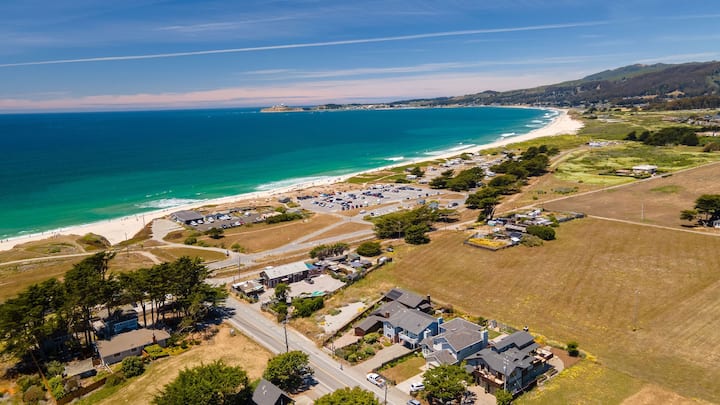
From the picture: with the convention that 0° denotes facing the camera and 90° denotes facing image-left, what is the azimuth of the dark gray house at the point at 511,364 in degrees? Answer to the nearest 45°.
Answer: approximately 45°

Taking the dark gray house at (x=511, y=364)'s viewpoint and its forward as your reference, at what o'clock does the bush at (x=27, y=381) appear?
The bush is roughly at 1 o'clock from the dark gray house.

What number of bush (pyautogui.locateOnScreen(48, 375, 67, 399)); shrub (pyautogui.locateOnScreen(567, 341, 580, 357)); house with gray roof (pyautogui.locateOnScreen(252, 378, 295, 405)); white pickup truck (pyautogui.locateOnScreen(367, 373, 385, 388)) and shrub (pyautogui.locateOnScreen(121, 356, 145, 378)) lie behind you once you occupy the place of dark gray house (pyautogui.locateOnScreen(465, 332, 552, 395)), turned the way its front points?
1

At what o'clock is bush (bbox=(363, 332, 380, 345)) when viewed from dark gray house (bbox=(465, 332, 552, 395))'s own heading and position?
The bush is roughly at 2 o'clock from the dark gray house.

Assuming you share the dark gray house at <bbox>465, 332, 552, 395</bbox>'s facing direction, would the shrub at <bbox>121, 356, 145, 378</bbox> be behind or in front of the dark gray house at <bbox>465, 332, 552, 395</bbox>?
in front

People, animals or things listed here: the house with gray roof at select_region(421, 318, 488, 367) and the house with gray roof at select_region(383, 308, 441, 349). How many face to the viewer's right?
0

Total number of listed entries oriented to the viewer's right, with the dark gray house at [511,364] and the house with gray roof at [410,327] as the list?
0

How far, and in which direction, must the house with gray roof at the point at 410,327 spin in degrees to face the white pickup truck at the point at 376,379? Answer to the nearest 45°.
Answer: approximately 45° to its left

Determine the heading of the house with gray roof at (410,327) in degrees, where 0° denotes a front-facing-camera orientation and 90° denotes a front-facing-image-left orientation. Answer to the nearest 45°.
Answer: approximately 45°

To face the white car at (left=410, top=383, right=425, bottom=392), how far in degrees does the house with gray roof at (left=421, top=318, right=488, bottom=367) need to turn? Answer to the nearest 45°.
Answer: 0° — it already faces it

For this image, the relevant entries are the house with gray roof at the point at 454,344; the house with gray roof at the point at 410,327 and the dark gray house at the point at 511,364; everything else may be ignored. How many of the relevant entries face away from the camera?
0

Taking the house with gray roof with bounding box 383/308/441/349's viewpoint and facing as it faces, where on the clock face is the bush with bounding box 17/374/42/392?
The bush is roughly at 1 o'clock from the house with gray roof.

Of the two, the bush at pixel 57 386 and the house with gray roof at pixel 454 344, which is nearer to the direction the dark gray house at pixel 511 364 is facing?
the bush

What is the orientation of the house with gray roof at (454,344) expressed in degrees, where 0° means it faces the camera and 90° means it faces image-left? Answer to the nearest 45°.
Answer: approximately 45°

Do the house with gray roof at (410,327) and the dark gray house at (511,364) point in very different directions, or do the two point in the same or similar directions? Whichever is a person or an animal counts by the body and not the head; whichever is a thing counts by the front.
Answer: same or similar directions

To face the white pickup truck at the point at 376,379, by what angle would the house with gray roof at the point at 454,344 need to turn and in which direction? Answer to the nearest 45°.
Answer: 0° — it already faces it

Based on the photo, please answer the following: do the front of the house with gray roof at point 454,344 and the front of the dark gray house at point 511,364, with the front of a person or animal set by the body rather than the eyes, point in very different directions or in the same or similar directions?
same or similar directions

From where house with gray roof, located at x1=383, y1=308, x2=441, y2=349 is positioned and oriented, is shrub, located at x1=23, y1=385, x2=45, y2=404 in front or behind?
in front

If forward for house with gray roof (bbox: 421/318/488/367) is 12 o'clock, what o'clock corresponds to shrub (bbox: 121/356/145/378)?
The shrub is roughly at 1 o'clock from the house with gray roof.

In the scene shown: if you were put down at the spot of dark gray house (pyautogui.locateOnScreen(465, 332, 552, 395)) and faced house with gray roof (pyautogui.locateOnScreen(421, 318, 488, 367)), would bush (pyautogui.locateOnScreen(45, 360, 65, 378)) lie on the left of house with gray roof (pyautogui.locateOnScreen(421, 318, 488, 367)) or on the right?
left
